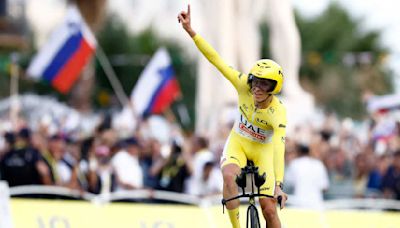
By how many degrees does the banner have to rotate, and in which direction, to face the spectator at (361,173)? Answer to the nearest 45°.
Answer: approximately 135° to its left
